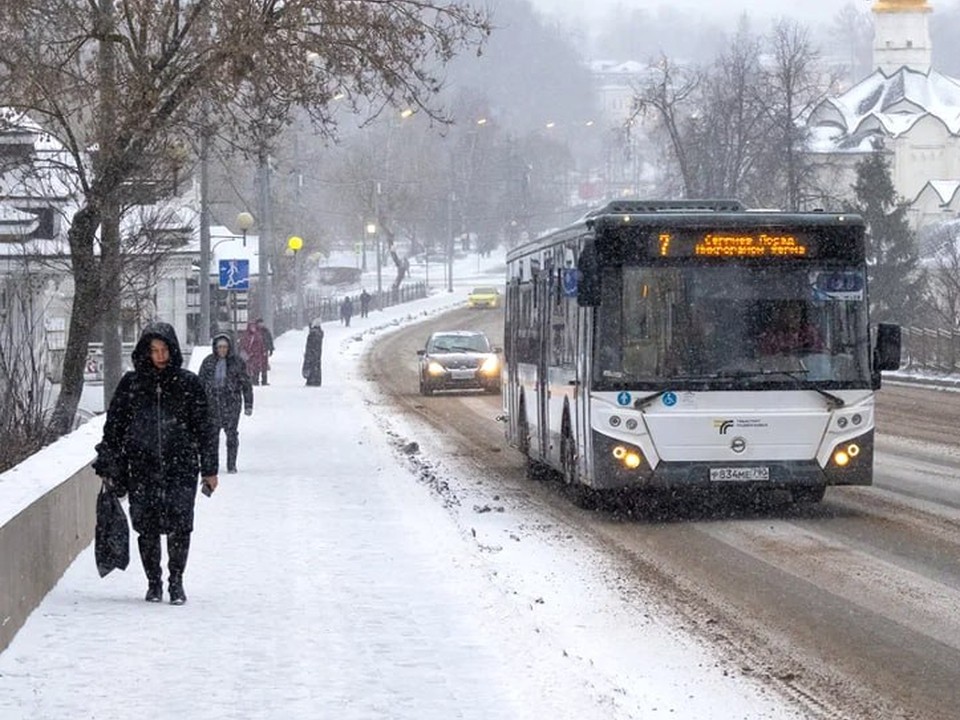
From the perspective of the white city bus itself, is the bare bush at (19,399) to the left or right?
on its right

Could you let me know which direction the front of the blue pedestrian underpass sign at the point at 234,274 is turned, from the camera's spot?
facing the viewer

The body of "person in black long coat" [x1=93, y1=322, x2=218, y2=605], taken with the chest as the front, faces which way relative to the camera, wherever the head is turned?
toward the camera

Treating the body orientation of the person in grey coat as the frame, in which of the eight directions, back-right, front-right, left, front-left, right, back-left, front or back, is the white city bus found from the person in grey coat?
front-left

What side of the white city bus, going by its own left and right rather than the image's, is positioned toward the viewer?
front

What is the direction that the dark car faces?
toward the camera

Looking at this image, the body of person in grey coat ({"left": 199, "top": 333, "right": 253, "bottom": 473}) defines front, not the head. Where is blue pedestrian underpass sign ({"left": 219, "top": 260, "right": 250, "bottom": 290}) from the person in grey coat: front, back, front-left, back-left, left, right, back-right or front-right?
back

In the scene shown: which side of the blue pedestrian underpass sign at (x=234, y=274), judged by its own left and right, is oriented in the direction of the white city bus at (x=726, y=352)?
front

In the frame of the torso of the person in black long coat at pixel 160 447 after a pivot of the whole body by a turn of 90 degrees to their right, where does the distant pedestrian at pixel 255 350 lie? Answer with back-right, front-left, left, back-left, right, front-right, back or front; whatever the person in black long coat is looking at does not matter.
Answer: right

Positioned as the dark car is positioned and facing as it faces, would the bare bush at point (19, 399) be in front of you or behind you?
in front

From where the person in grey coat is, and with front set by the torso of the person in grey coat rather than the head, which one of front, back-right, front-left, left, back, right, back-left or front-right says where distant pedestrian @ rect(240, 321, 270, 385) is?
back

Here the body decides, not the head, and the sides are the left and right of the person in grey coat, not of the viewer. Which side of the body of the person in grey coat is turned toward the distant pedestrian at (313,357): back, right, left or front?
back

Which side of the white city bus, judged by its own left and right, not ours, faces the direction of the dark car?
back
